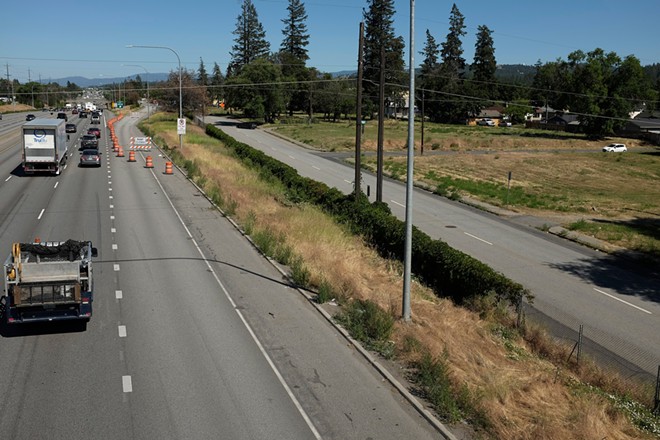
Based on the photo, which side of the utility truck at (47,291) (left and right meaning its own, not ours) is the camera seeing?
back

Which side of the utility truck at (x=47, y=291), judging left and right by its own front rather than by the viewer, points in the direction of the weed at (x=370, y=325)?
right

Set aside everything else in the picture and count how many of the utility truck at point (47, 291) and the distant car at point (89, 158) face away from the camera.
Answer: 2

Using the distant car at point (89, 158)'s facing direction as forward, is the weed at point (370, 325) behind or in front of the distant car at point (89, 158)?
behind

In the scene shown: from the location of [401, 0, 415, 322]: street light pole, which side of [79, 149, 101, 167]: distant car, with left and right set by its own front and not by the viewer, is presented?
back

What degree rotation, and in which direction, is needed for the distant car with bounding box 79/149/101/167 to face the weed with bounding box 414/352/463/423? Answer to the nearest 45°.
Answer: approximately 180°

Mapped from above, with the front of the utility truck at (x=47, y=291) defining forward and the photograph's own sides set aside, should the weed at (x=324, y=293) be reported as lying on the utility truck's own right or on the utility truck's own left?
on the utility truck's own right

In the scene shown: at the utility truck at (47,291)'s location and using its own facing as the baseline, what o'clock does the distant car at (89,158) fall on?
The distant car is roughly at 12 o'clock from the utility truck.

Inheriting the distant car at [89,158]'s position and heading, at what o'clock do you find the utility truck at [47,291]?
The utility truck is roughly at 6 o'clock from the distant car.

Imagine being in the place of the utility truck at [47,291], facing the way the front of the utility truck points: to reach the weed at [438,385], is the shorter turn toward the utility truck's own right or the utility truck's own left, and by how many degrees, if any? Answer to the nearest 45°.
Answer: approximately 135° to the utility truck's own right

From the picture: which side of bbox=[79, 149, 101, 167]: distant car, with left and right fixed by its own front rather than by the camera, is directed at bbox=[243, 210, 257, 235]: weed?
back

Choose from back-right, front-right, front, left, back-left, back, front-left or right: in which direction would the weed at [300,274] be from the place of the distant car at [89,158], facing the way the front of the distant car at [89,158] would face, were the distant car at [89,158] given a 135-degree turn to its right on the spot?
front-right

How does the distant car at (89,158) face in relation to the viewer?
away from the camera
